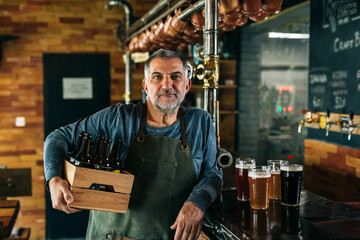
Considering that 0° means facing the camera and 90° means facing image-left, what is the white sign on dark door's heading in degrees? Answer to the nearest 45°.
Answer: approximately 0°

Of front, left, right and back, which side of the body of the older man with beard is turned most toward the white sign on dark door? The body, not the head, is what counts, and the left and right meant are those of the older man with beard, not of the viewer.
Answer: back

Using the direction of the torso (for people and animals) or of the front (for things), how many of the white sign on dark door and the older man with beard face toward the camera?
2

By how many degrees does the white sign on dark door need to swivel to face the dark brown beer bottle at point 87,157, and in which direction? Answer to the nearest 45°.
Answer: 0° — it already faces it

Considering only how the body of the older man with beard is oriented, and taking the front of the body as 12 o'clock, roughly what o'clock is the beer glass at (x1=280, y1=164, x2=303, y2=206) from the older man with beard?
The beer glass is roughly at 10 o'clock from the older man with beard.

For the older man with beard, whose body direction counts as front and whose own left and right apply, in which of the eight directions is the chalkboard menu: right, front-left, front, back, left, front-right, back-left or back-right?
back-left

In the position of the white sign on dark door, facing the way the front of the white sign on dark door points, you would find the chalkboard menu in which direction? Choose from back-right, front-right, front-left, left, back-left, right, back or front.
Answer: front-left
